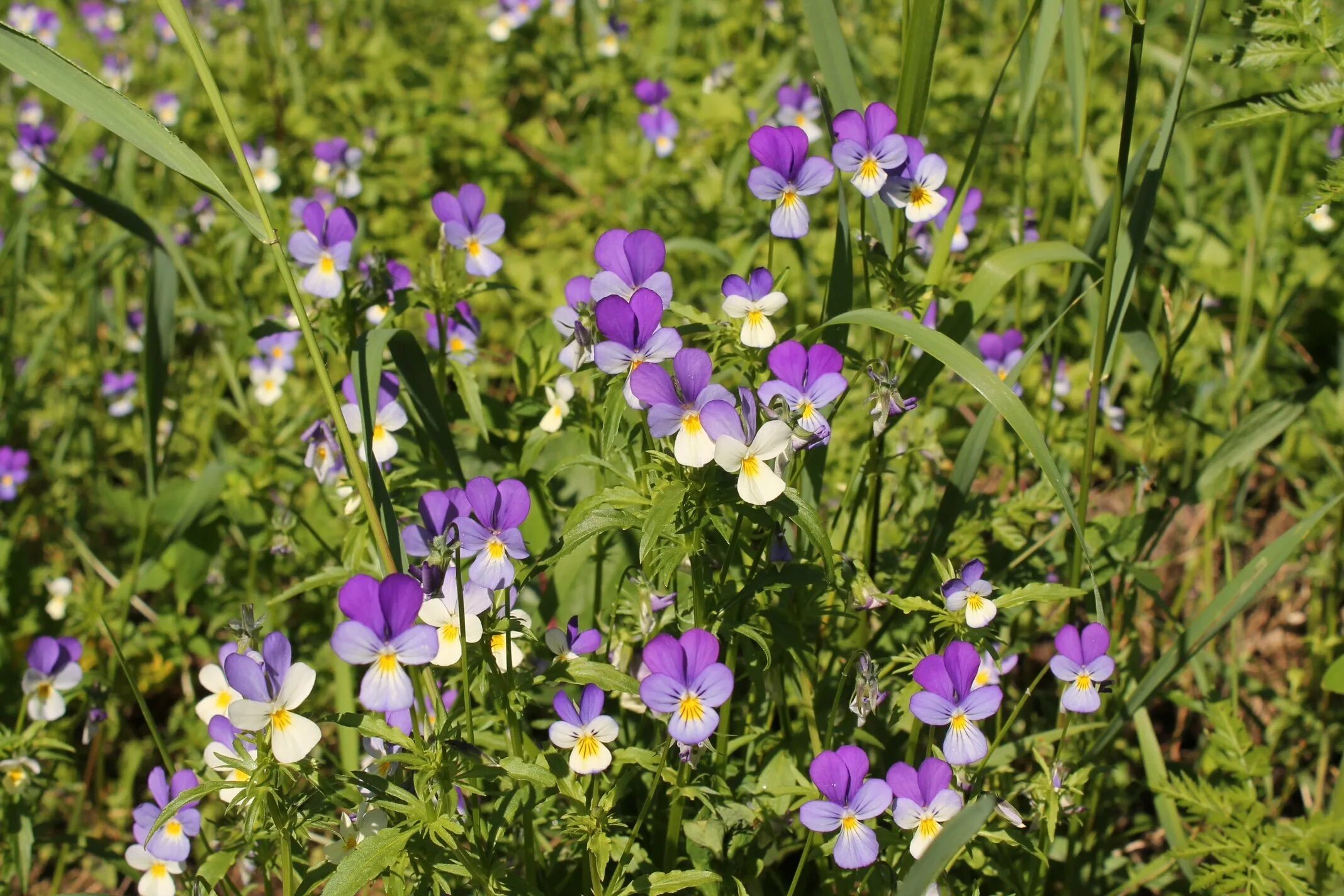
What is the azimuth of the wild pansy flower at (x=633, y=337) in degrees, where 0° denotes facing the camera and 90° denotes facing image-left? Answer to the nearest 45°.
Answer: approximately 0°

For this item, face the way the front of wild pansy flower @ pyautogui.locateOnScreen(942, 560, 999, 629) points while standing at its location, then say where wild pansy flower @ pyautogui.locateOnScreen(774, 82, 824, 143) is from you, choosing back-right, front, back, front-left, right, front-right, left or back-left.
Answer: back-right

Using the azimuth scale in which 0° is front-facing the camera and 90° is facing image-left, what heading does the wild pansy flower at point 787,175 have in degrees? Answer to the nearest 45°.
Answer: approximately 0°

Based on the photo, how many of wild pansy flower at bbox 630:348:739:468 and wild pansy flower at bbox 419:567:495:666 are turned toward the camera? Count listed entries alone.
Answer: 2

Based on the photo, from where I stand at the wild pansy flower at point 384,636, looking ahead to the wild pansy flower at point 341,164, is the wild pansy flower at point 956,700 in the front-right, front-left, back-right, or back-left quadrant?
back-right

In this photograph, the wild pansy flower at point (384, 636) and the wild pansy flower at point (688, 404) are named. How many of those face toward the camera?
2
